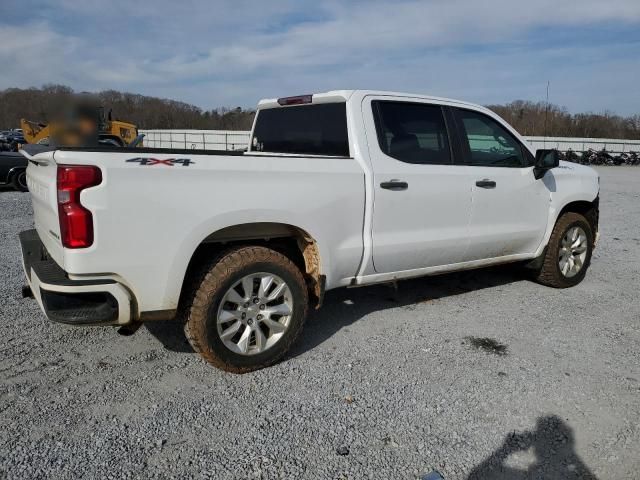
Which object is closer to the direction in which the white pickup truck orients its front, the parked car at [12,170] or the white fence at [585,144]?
the white fence

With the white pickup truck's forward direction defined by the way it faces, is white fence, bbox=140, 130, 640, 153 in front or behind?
in front

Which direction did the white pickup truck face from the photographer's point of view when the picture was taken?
facing away from the viewer and to the right of the viewer

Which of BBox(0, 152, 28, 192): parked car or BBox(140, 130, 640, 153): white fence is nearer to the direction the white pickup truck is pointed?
the white fence

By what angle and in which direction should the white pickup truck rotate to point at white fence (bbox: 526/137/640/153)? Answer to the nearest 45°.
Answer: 0° — it already faces it

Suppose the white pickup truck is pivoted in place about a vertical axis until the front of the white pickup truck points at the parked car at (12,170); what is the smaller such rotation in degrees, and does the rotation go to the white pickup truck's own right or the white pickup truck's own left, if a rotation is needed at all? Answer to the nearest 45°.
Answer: approximately 90° to the white pickup truck's own left
